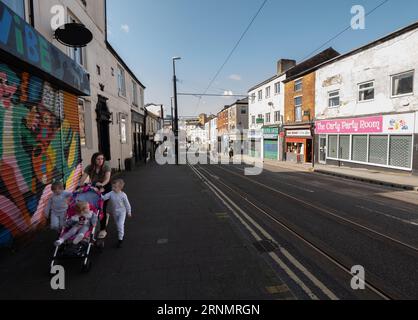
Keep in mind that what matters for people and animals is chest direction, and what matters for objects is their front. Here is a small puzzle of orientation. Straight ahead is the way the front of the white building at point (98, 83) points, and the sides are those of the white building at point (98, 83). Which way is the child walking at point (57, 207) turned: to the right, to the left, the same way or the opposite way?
to the right

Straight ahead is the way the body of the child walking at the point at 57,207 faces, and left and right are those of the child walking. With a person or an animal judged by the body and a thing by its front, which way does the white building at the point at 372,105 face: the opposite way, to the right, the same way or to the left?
to the right

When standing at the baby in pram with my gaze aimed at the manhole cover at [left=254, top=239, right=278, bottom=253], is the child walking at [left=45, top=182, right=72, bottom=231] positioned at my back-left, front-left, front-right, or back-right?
back-left

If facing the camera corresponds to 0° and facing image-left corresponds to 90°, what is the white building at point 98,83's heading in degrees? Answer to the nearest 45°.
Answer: approximately 270°

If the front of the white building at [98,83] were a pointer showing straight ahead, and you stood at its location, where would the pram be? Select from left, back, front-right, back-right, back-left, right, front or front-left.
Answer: right

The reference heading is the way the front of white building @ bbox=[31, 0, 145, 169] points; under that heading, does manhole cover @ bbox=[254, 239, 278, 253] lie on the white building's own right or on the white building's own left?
on the white building's own right

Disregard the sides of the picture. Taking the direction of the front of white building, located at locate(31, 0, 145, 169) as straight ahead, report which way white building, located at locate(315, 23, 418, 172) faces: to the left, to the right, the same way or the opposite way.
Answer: the opposite way

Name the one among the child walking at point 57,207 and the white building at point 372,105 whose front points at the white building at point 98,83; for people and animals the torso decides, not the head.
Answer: the white building at point 372,105

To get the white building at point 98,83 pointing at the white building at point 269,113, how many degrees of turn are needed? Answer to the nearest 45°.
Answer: approximately 45° to its left

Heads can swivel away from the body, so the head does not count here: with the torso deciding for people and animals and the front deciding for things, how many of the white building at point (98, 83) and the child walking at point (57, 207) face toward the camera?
1

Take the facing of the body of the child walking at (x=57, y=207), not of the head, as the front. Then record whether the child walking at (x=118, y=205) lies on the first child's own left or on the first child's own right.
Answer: on the first child's own left
